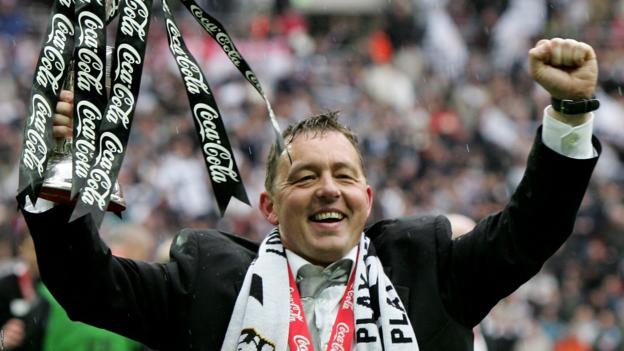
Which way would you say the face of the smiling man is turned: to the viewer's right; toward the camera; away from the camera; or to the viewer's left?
toward the camera

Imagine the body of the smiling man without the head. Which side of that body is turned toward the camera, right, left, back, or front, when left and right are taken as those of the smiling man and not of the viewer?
front
